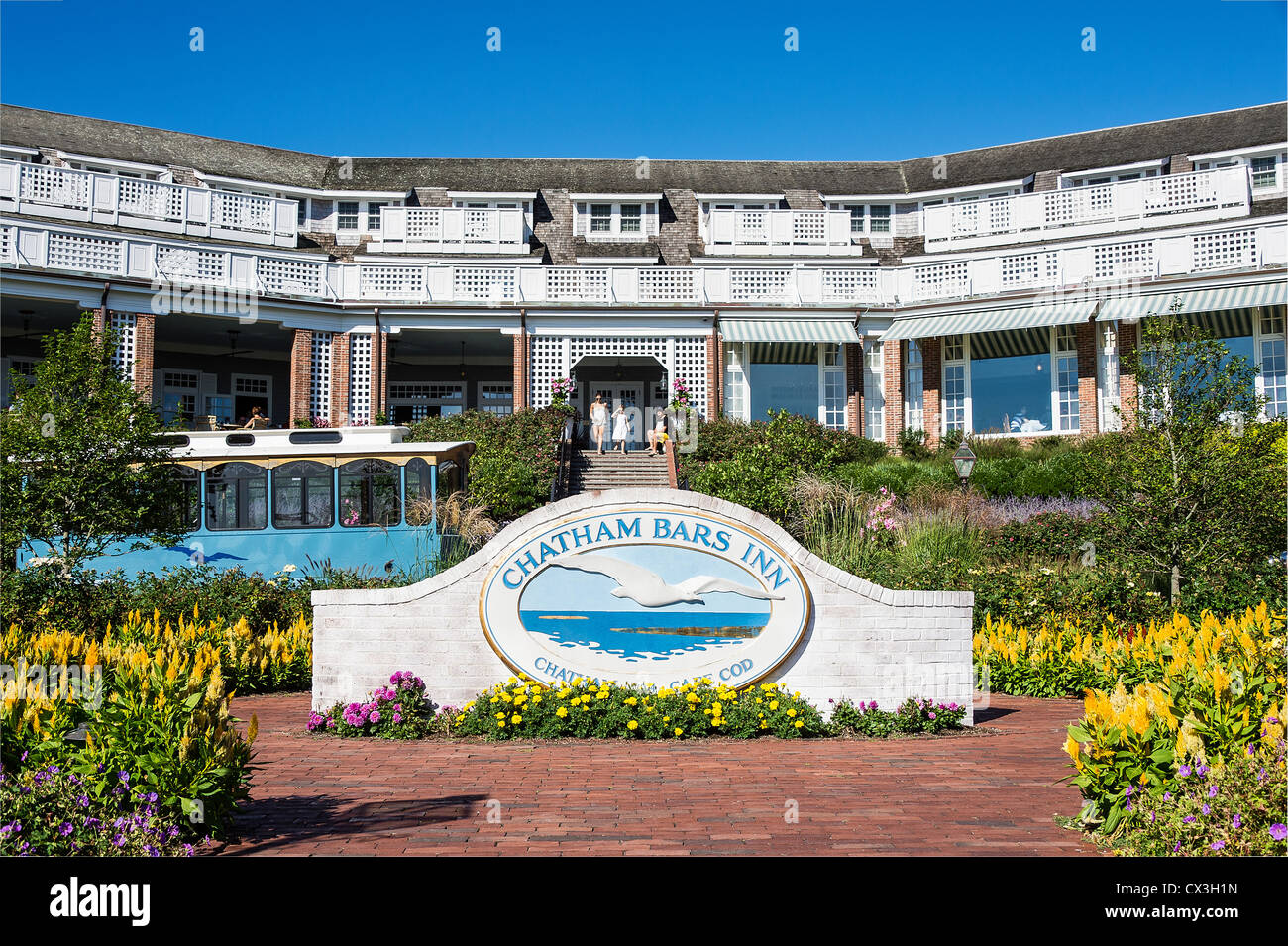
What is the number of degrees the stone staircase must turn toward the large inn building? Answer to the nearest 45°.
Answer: approximately 180°

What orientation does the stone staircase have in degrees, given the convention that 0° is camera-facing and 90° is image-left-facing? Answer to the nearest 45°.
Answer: approximately 0°
